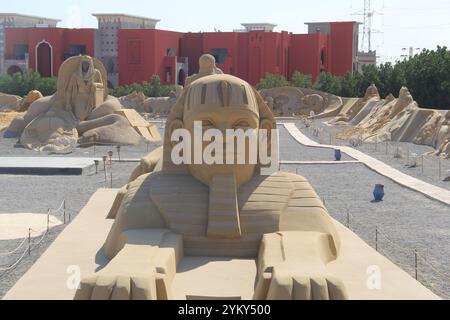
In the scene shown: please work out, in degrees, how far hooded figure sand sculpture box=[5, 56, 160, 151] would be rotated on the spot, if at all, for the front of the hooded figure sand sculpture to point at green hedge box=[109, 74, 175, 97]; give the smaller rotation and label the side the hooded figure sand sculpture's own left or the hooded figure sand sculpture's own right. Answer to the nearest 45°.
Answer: approximately 180°

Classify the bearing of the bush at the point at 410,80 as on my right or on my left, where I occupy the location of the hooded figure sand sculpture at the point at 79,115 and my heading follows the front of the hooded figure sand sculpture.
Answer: on my left

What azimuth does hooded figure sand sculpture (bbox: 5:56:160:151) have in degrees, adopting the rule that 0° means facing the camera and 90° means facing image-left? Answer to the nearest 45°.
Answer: approximately 0°

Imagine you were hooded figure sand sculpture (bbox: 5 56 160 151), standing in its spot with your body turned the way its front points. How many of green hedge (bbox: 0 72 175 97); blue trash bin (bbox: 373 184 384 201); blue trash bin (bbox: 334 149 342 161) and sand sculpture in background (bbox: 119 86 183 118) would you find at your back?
2

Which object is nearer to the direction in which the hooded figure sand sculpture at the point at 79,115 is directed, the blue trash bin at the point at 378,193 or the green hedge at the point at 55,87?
the blue trash bin

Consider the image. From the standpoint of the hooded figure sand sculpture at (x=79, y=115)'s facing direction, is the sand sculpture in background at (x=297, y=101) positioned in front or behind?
behind

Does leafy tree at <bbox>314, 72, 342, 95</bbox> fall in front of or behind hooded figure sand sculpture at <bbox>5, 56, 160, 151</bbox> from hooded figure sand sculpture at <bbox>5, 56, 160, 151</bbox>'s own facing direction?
behind

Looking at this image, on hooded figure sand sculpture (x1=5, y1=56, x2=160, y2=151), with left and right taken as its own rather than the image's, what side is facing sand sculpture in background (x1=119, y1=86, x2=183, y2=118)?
back

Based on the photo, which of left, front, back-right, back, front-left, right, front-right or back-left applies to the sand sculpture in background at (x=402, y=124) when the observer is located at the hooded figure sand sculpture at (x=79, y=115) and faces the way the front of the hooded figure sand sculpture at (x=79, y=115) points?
left

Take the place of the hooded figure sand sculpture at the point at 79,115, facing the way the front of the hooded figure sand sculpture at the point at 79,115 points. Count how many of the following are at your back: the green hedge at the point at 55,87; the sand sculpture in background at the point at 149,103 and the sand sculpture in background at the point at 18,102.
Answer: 3

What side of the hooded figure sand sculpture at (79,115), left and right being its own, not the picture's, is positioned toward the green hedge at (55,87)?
back
